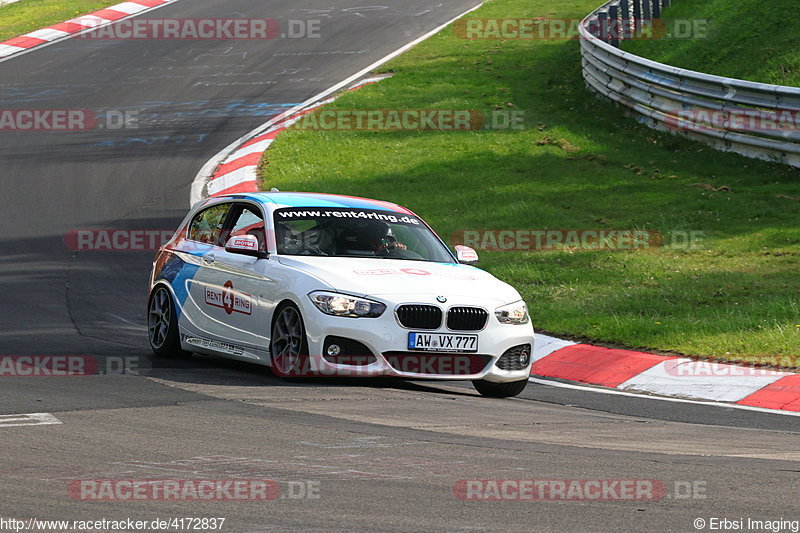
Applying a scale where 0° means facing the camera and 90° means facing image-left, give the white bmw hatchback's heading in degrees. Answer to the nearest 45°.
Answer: approximately 315°

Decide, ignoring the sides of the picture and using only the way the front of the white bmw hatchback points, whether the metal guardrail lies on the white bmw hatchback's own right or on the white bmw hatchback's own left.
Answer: on the white bmw hatchback's own left
